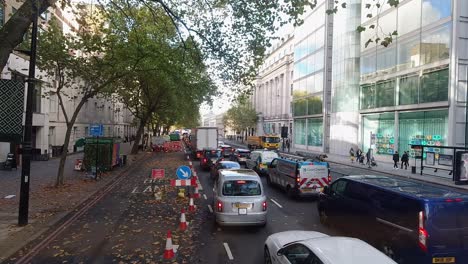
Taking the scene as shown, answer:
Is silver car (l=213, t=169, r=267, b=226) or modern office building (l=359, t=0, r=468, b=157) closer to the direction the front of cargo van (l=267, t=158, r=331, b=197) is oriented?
the modern office building

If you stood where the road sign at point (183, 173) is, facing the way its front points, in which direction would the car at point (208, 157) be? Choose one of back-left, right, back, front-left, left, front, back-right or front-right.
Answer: back

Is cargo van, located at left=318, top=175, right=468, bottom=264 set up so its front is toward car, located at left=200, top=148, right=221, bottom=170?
yes

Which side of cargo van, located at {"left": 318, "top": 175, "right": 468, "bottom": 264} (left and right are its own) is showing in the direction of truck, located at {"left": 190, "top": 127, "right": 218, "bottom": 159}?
front

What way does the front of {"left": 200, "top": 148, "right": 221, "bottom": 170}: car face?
away from the camera

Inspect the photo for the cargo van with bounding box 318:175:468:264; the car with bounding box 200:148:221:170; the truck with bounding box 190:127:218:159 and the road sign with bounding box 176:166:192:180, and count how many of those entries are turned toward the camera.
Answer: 1

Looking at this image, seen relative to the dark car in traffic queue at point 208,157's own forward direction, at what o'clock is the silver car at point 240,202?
The silver car is roughly at 6 o'clock from the dark car in traffic queue.

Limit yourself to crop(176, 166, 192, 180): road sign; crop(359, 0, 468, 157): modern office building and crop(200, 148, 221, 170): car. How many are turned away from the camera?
1

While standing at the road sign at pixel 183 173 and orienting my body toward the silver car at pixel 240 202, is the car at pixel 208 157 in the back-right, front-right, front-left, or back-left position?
back-left

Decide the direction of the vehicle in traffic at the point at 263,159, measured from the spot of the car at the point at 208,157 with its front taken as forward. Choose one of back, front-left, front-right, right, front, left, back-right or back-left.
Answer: back-right

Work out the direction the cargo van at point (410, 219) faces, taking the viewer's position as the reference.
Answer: facing away from the viewer and to the left of the viewer

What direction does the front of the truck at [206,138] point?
away from the camera

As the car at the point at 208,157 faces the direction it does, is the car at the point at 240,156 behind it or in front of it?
in front

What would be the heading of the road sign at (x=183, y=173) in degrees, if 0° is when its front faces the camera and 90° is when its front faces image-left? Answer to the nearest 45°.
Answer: approximately 0°

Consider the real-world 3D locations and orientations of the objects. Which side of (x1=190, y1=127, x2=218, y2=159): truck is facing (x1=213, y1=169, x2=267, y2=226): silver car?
back

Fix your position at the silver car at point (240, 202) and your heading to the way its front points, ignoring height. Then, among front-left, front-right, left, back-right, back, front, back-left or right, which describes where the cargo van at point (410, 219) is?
back-right

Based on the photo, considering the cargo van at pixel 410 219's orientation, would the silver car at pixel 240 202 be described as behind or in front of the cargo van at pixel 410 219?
in front

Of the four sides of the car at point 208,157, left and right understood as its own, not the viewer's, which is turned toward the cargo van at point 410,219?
back

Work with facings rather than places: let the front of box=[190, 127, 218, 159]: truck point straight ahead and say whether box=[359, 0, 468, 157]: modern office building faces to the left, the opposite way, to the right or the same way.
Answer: to the left

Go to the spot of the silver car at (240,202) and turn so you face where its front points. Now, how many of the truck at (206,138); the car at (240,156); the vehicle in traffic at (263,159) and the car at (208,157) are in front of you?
4

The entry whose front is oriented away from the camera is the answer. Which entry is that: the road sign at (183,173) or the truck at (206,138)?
the truck

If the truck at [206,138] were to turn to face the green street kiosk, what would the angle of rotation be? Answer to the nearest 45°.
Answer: approximately 135° to its left
